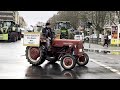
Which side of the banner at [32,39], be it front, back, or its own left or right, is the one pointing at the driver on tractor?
left

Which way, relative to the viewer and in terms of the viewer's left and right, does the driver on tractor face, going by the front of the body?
facing the viewer and to the right of the viewer

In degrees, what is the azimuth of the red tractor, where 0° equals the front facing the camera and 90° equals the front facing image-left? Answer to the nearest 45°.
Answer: approximately 315°

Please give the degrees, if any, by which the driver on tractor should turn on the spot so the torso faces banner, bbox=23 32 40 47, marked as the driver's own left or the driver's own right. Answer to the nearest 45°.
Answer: approximately 135° to the driver's own right

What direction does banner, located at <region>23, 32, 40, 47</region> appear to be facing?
toward the camera

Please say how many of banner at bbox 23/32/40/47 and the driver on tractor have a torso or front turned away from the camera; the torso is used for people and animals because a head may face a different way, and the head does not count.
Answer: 0
